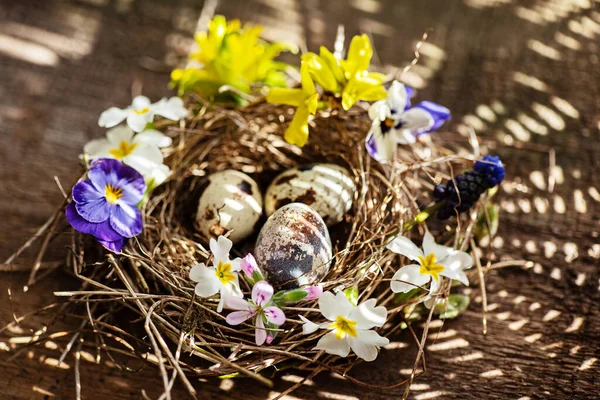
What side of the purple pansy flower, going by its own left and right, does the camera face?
front
